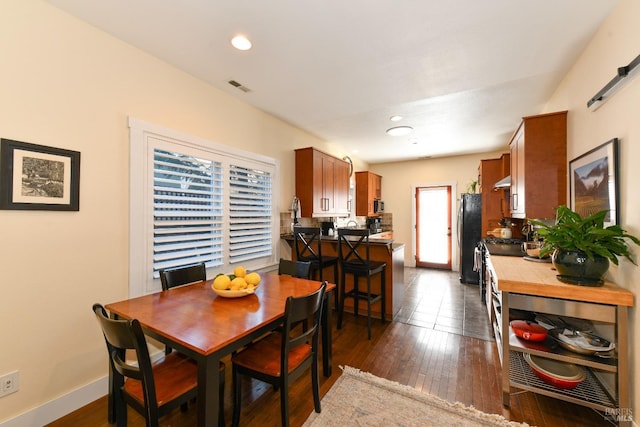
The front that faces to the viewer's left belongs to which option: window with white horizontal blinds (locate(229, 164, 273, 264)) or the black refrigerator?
the black refrigerator

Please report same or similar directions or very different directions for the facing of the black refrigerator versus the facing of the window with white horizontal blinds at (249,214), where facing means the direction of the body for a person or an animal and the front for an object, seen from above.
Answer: very different directions

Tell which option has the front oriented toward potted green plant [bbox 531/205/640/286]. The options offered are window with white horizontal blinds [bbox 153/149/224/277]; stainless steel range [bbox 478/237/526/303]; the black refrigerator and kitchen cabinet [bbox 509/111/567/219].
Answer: the window with white horizontal blinds

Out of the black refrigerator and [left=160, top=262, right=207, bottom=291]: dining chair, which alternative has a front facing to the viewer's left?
the black refrigerator

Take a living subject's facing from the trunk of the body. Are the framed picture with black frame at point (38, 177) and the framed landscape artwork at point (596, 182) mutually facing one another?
yes

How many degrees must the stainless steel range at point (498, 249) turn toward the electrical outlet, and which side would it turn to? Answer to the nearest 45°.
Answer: approximately 45° to its left

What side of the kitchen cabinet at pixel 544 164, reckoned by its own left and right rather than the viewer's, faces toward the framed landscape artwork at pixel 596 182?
left

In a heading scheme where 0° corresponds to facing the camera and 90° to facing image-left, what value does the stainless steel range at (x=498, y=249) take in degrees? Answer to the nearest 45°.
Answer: approximately 90°

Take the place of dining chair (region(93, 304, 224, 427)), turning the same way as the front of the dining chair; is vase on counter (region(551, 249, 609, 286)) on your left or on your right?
on your right
